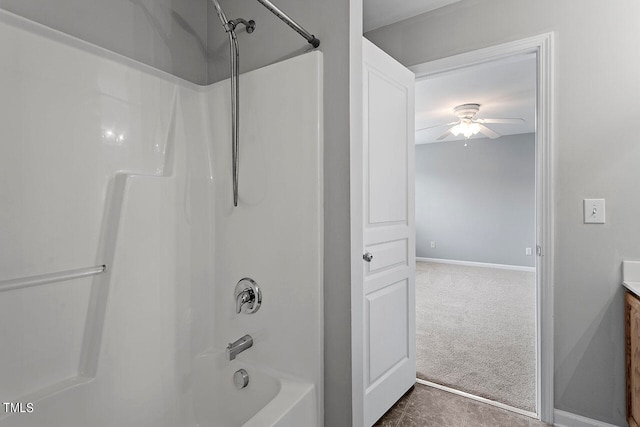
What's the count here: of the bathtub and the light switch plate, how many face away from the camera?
0

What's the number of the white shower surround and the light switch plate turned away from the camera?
0

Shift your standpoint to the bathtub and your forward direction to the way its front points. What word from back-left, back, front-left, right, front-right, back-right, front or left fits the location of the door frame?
front-left

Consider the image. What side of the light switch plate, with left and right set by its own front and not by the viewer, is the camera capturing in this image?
front

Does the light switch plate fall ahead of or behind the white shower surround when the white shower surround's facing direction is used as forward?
ahead

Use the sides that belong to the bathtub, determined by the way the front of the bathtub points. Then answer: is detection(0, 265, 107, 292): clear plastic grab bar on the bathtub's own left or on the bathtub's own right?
on the bathtub's own right

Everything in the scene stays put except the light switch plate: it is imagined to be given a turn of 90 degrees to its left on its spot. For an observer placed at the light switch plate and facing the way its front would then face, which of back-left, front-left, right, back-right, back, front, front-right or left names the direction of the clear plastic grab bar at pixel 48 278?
back-right

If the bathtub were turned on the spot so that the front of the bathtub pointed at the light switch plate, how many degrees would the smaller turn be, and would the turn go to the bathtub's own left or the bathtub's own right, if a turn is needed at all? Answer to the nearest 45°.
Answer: approximately 45° to the bathtub's own left

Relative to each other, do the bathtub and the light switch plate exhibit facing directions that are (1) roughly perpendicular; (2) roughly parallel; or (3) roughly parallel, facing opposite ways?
roughly perpendicular

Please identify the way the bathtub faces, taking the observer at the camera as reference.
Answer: facing the viewer and to the right of the viewer

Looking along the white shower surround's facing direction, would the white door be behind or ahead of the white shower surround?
ahead
